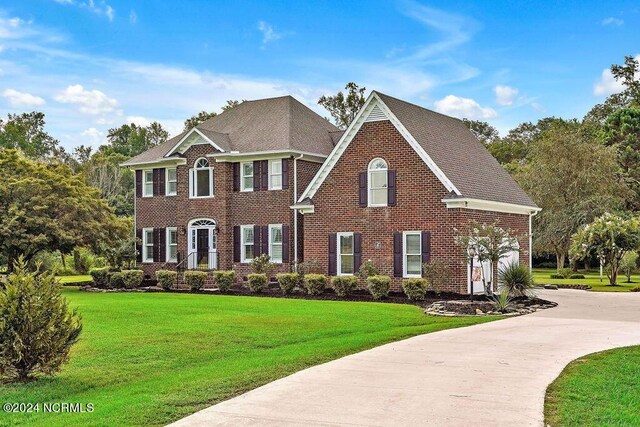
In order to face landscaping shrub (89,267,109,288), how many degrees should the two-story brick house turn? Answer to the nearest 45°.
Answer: approximately 45° to its right

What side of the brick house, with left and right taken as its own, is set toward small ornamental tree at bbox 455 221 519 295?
left

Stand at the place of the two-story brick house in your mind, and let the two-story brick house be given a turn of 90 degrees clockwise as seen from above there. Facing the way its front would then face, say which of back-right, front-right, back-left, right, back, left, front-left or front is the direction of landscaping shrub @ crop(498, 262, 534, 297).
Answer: back

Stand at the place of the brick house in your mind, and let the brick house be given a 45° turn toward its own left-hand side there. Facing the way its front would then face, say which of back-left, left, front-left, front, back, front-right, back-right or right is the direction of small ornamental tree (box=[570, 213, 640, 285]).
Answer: left

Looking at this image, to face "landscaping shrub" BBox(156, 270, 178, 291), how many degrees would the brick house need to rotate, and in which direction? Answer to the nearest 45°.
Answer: approximately 45° to its right

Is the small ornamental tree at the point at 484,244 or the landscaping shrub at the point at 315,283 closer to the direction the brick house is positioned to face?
the landscaping shrub

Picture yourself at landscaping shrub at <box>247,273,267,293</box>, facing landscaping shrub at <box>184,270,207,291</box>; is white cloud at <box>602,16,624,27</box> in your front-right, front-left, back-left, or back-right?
back-right

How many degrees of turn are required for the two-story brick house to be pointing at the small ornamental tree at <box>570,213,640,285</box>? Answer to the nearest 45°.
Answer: approximately 135° to its left

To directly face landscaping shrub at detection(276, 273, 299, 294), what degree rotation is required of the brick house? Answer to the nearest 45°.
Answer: approximately 45° to its left

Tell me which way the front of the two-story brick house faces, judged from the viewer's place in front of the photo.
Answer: facing the viewer and to the left of the viewer
